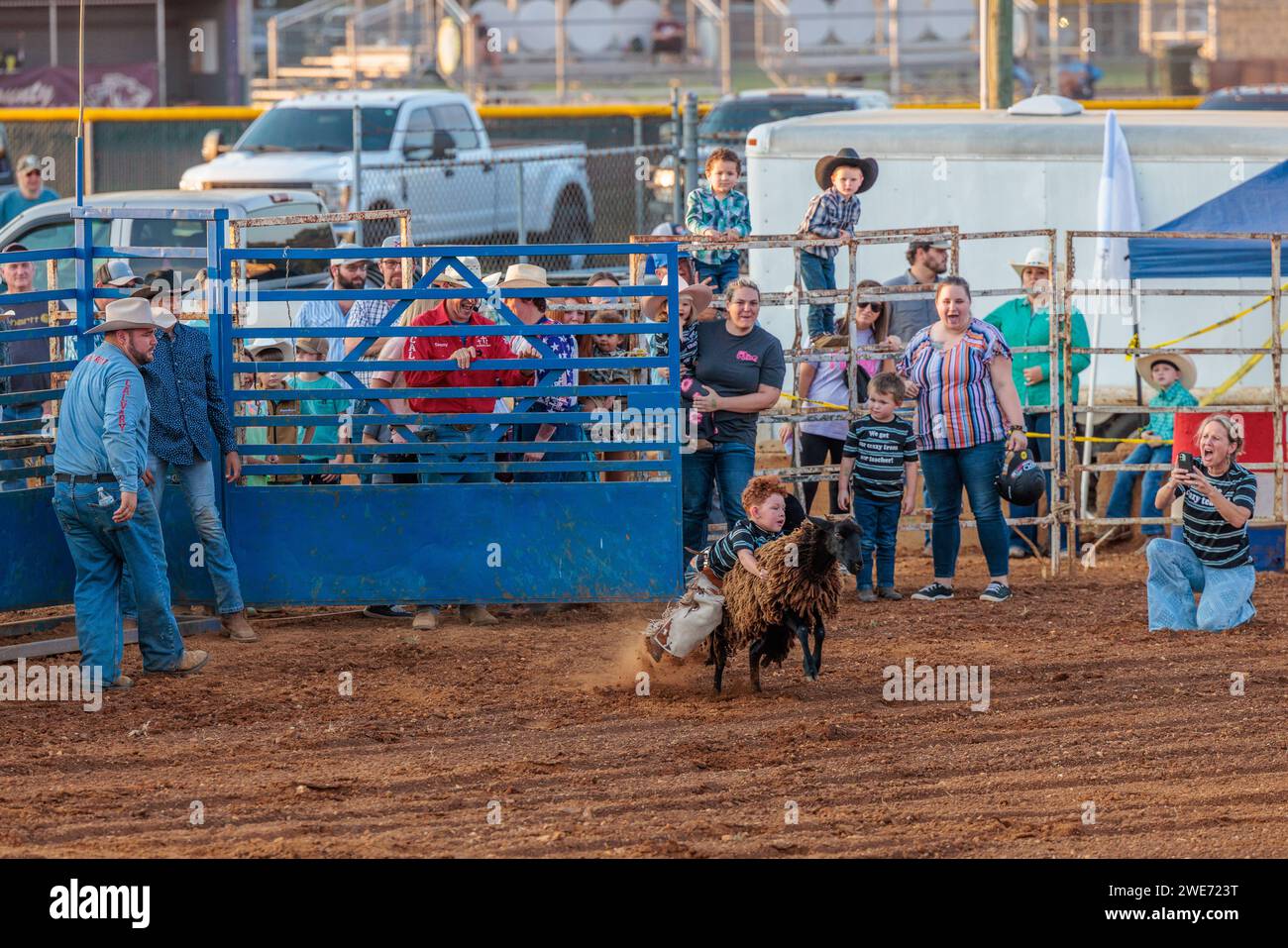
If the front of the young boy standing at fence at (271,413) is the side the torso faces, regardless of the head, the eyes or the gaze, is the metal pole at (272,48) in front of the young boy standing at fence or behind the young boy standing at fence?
behind

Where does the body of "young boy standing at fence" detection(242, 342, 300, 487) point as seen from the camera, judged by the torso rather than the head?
toward the camera

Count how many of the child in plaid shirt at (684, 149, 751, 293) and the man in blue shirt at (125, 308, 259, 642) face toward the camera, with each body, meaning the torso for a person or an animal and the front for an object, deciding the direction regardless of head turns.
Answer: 2

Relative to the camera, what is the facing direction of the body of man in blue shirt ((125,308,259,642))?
toward the camera

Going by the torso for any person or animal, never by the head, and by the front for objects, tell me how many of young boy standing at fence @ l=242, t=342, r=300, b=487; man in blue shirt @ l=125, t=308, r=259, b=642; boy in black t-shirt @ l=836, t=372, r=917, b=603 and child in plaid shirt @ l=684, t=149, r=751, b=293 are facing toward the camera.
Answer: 4

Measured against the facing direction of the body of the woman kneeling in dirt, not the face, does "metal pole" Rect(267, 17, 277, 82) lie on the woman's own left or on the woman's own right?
on the woman's own right

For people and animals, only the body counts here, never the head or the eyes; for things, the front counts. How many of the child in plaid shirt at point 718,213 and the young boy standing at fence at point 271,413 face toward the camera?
2

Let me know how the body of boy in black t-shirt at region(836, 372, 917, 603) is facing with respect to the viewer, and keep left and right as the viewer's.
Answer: facing the viewer
